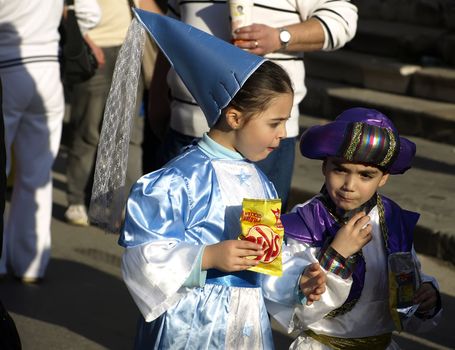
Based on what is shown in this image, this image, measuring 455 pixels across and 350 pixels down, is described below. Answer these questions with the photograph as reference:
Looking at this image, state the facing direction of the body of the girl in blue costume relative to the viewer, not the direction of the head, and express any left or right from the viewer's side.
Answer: facing the viewer and to the right of the viewer

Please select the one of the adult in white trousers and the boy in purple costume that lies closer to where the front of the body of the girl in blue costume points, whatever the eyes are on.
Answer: the boy in purple costume

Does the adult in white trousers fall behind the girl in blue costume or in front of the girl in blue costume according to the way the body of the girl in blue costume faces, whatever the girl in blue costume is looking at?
behind

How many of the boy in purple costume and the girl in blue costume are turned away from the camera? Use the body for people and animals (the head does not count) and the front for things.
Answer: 0

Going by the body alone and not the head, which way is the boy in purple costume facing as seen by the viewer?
toward the camera

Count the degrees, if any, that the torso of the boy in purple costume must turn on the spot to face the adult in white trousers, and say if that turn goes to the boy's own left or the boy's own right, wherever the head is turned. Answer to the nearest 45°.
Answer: approximately 135° to the boy's own right

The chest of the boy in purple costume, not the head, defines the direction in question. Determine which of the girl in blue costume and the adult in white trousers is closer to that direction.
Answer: the girl in blue costume

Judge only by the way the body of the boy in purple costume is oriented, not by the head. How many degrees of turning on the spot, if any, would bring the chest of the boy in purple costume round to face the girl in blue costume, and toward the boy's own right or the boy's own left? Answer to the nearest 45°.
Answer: approximately 45° to the boy's own right
